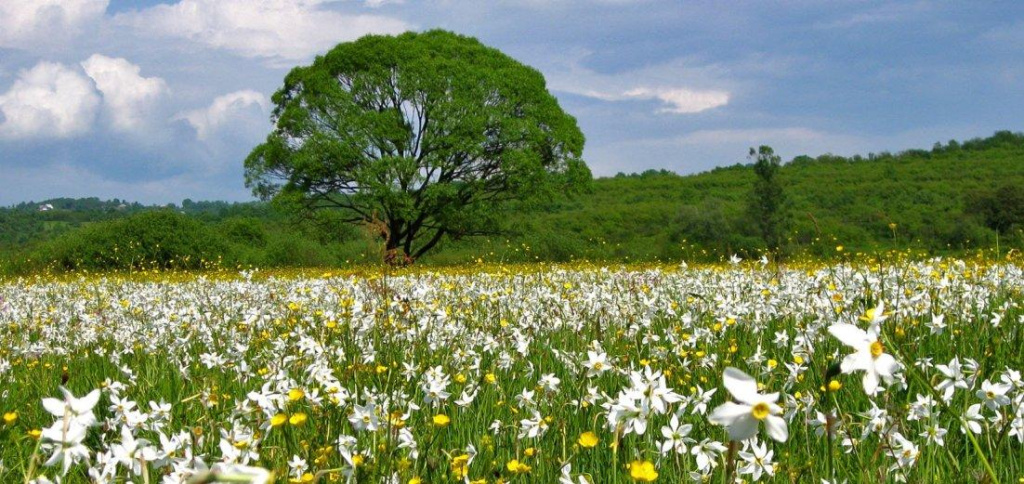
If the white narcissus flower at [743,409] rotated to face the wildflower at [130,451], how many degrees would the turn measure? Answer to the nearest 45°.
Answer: approximately 135° to its right

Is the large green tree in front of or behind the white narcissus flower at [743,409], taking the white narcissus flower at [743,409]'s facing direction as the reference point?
behind

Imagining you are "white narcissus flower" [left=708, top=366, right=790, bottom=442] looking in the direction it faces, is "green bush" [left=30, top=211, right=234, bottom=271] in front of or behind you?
behind

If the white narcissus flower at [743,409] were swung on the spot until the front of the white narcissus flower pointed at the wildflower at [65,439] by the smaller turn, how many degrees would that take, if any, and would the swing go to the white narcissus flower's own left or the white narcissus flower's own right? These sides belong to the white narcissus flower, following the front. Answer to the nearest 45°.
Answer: approximately 135° to the white narcissus flower's own right

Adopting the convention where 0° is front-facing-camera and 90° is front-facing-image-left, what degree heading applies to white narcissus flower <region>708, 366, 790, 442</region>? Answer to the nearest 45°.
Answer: approximately 315°

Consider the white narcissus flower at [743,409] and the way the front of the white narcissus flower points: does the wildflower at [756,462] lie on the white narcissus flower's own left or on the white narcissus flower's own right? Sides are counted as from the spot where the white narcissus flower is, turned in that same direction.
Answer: on the white narcissus flower's own left

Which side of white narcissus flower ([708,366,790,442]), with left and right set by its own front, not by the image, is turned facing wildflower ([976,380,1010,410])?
left

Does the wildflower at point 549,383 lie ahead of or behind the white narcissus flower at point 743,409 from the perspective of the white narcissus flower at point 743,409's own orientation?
behind
